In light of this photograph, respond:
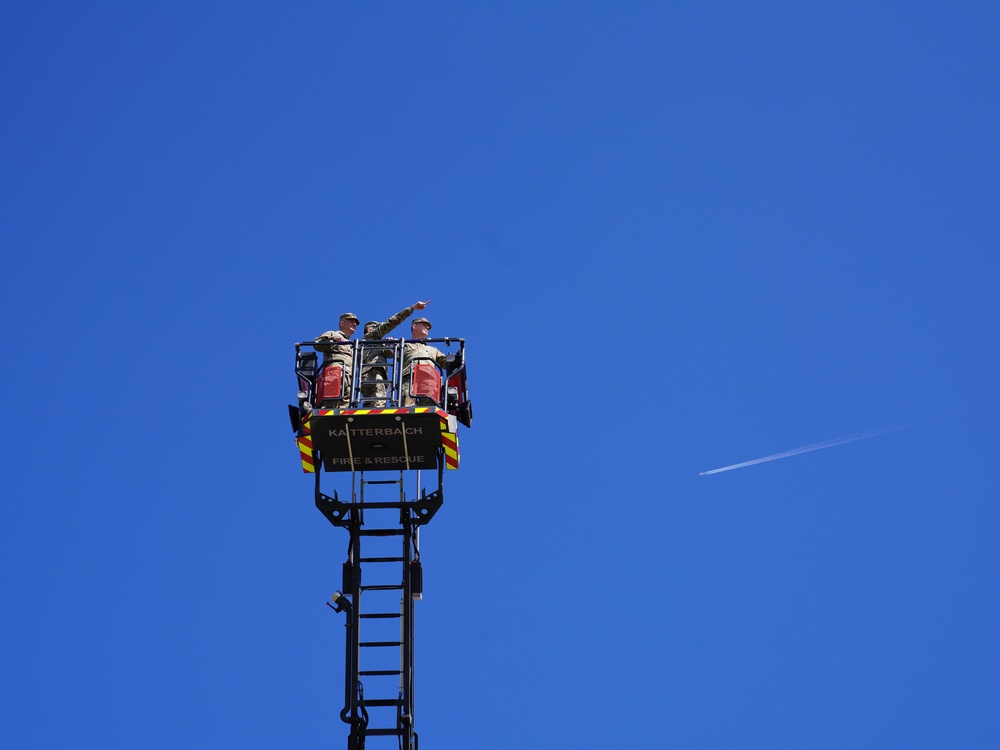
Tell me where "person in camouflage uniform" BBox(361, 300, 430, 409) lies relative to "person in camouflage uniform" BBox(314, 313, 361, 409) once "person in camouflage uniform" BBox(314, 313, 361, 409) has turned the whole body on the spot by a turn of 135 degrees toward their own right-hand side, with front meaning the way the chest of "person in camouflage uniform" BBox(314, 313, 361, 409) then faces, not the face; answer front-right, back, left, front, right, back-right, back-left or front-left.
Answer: back

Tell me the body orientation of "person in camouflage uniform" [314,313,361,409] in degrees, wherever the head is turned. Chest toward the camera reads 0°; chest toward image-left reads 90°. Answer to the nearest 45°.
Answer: approximately 315°

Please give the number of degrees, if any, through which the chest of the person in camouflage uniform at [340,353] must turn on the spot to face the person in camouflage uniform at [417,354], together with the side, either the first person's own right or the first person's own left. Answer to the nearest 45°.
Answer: approximately 45° to the first person's own left
